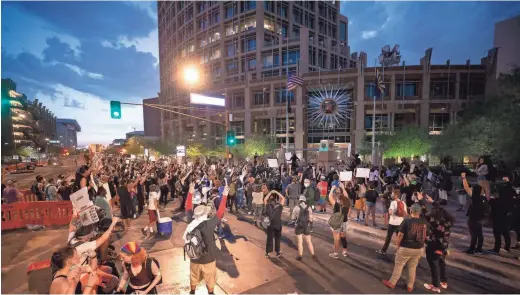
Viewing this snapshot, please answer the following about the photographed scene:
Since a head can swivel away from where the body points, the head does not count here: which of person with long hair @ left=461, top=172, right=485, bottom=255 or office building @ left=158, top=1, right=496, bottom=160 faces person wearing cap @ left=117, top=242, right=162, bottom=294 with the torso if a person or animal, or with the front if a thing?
the office building

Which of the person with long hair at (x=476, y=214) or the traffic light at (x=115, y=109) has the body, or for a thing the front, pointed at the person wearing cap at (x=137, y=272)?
the traffic light

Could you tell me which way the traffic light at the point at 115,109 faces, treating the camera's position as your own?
facing the viewer

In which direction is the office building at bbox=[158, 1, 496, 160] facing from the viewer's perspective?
toward the camera

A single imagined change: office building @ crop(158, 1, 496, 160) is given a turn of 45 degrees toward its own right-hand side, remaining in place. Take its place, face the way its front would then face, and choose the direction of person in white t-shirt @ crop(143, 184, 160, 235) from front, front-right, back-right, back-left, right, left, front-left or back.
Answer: front-left

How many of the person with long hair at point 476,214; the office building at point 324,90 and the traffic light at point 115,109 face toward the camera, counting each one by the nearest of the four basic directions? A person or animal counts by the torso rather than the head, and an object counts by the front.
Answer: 2

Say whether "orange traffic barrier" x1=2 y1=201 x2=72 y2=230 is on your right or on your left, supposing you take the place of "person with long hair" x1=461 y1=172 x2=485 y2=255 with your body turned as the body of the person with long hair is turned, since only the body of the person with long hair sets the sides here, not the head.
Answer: on your left

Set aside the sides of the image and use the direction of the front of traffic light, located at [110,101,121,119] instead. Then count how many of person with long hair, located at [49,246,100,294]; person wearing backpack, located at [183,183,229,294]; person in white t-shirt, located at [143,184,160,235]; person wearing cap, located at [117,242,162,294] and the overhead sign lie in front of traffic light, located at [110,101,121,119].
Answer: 4

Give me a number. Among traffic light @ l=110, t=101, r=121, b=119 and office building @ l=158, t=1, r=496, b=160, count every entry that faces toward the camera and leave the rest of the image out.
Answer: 2

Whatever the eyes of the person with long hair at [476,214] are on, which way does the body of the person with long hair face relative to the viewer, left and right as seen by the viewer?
facing away from the viewer and to the left of the viewer

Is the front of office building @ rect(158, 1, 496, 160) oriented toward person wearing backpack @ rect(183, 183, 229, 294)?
yes

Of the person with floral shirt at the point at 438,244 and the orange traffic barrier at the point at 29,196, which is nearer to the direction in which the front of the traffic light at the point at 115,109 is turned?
the person with floral shirt

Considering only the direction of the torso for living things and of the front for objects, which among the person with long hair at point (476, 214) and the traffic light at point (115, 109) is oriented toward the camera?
the traffic light

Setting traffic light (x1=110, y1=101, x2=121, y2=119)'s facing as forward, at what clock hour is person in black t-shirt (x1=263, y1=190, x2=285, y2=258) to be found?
The person in black t-shirt is roughly at 11 o'clock from the traffic light.

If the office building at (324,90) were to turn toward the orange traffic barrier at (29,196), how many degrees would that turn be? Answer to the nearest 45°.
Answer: approximately 45° to its right

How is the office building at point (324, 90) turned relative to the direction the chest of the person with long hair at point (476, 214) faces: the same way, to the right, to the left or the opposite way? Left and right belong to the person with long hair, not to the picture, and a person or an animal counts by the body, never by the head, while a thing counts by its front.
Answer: the opposite way

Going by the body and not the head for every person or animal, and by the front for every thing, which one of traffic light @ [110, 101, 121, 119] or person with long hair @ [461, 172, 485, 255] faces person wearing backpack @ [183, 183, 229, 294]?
the traffic light

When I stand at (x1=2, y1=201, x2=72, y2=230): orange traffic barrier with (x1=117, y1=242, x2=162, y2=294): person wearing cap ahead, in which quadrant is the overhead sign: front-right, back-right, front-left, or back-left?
back-left

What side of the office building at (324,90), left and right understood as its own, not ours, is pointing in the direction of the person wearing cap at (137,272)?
front
